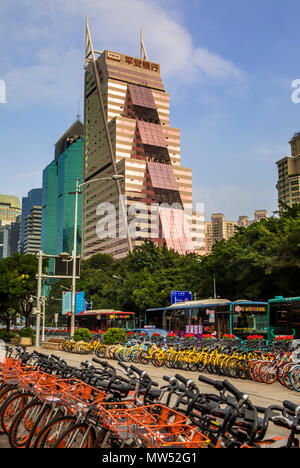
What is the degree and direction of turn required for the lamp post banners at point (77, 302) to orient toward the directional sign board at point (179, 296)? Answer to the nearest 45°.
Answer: approximately 135° to its left

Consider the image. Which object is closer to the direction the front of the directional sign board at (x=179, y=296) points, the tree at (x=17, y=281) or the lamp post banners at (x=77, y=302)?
the lamp post banners

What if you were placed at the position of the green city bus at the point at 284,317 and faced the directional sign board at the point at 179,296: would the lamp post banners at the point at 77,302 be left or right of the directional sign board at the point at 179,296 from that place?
left

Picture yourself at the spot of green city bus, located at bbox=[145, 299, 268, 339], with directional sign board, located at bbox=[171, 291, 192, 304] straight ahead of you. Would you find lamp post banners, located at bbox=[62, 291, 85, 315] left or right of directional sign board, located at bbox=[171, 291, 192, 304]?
left

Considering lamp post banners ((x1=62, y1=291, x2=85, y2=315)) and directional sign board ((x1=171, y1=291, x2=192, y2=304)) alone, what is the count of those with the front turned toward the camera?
2

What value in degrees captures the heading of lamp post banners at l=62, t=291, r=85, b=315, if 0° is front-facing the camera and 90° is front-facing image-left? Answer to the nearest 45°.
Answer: approximately 0°

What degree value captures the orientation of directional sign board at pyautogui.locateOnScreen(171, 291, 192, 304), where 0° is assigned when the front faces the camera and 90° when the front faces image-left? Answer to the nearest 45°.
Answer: approximately 0°
